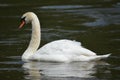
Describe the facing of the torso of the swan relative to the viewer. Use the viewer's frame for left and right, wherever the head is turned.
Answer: facing to the left of the viewer
